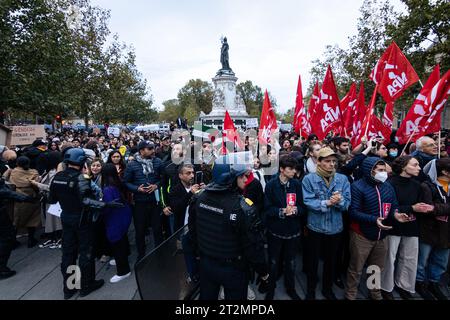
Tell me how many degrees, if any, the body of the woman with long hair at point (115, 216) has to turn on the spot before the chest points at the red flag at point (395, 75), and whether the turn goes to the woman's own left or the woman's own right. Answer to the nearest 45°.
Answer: approximately 180°

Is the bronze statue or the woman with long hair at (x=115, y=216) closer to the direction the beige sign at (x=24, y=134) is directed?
the woman with long hair

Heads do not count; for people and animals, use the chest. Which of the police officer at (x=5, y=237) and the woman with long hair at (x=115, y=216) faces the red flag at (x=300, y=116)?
the police officer

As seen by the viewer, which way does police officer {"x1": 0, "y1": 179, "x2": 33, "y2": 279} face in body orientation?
to the viewer's right

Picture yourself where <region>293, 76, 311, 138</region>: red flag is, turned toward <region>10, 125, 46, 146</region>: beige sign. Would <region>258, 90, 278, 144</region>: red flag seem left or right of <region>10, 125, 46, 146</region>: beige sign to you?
left

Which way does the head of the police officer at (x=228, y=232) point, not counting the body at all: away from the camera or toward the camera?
away from the camera

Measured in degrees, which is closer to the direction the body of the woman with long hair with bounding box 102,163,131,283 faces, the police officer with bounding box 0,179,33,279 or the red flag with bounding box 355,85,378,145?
the police officer

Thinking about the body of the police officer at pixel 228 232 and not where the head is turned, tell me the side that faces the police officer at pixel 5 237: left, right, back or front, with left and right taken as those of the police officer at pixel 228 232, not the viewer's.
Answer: left
